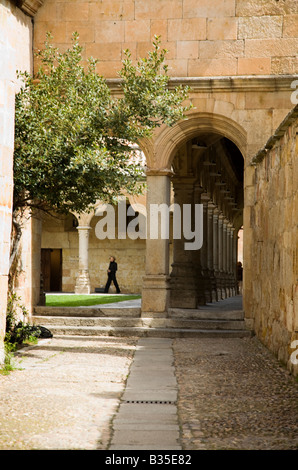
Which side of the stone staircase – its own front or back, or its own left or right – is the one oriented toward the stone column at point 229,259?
back

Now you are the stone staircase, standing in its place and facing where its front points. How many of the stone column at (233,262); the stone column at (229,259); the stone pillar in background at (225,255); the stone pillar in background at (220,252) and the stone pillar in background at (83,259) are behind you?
5

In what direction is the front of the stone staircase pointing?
toward the camera

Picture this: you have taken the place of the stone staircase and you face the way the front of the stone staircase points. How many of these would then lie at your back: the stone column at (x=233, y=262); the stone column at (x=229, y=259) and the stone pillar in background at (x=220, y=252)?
3

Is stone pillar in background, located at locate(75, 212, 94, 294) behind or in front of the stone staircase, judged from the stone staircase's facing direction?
behind

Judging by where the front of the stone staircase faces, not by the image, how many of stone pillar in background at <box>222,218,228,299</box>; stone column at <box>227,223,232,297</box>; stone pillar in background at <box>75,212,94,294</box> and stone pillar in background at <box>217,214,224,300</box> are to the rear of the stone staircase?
4

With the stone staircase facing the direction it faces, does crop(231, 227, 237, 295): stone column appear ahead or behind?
behind

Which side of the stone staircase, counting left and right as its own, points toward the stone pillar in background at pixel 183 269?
back

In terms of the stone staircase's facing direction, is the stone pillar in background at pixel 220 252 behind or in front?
behind

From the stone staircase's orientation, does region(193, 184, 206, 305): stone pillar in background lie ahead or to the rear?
to the rear
